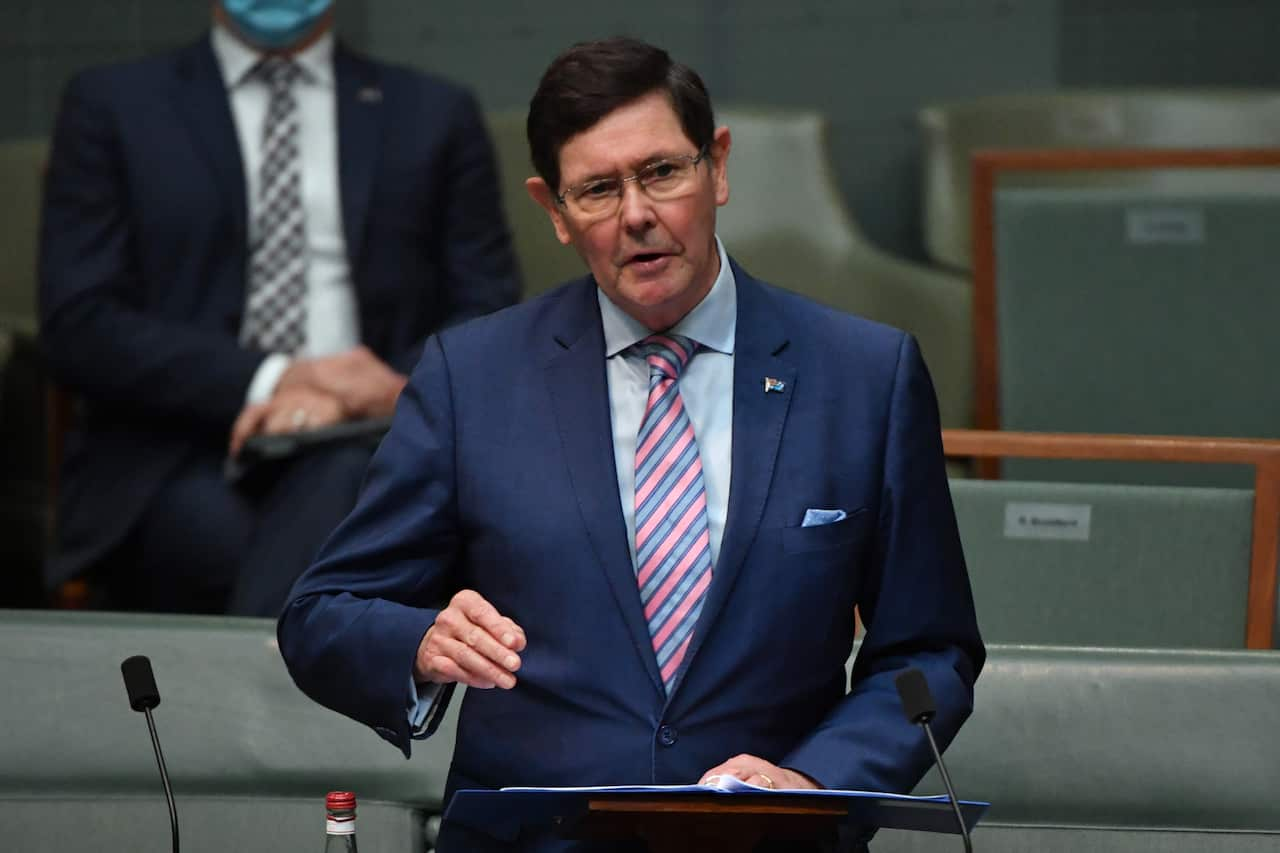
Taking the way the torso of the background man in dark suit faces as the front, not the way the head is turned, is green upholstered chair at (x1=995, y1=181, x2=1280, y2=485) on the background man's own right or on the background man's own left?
on the background man's own left

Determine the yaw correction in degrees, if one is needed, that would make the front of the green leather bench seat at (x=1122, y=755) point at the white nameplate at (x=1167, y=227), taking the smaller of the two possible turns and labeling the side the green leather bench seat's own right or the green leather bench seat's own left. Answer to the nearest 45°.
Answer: approximately 180°

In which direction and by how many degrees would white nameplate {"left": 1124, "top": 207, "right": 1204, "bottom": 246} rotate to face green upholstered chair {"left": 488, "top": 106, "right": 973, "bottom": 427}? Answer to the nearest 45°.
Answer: approximately 135° to its right

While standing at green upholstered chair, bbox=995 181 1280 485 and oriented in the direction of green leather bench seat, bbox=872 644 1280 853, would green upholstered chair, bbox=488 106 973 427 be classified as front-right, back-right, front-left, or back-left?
back-right

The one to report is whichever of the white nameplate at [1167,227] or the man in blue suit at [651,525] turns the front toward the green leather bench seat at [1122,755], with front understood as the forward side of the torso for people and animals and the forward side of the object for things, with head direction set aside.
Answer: the white nameplate

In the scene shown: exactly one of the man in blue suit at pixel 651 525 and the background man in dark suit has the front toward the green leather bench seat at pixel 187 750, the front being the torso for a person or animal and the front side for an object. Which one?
the background man in dark suit

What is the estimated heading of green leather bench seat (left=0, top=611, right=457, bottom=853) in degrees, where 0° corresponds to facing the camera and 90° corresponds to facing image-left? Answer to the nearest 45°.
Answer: approximately 0°

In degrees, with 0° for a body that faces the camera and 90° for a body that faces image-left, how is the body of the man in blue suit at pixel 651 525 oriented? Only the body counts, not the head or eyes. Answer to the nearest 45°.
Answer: approximately 0°

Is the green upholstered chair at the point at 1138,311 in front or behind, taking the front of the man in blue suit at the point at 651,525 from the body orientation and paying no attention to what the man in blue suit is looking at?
behind
